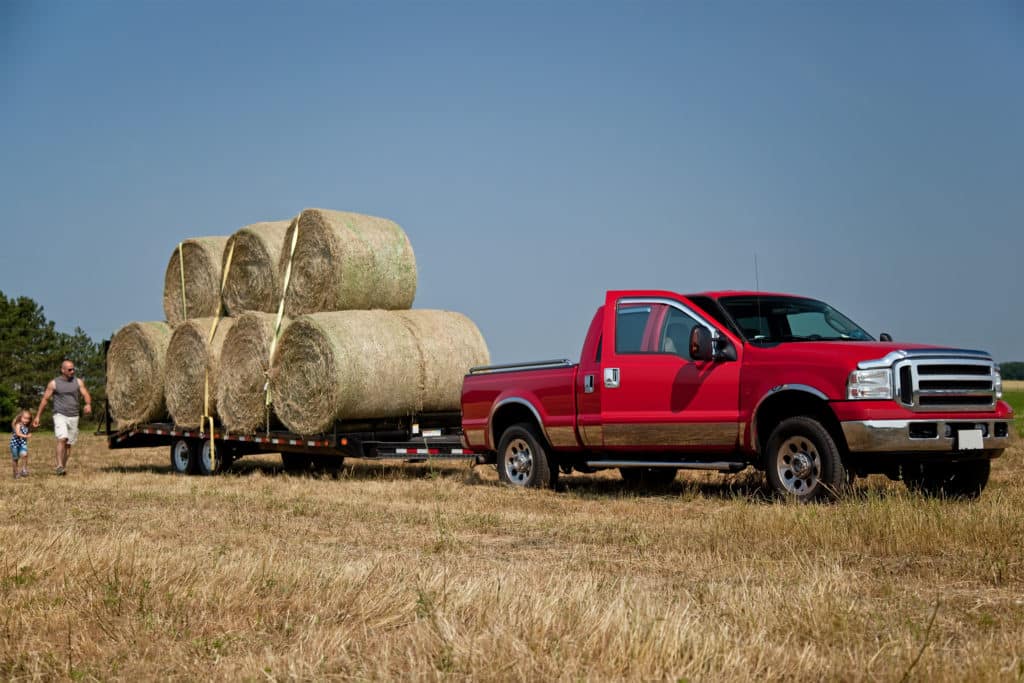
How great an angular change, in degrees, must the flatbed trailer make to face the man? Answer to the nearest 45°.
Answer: approximately 180°

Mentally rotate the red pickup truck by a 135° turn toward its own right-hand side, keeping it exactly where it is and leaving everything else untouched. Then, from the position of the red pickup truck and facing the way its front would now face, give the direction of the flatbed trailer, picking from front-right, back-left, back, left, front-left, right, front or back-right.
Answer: front-right

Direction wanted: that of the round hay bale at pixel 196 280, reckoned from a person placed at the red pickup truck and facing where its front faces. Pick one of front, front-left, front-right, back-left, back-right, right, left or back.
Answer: back

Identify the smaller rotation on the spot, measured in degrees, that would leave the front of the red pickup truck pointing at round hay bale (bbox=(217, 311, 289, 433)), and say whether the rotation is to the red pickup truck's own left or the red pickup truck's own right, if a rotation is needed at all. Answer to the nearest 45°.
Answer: approximately 180°

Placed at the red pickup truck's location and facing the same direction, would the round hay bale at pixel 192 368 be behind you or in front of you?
behind

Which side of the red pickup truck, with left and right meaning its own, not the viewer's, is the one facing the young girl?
back

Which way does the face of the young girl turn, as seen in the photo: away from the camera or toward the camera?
toward the camera

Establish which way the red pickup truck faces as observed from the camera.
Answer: facing the viewer and to the right of the viewer

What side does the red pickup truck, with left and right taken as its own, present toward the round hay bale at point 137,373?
back

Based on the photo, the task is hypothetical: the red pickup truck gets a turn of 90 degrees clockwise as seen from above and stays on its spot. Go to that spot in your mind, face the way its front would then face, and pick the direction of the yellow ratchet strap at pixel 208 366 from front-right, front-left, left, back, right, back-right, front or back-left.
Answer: right

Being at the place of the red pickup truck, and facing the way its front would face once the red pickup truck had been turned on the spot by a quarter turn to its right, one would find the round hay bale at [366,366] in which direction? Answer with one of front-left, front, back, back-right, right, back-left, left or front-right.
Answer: right

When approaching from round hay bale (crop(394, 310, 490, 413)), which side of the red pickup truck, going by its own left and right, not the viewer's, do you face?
back

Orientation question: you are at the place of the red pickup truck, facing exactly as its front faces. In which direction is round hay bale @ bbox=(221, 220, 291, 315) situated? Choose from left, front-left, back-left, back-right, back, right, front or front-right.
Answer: back
